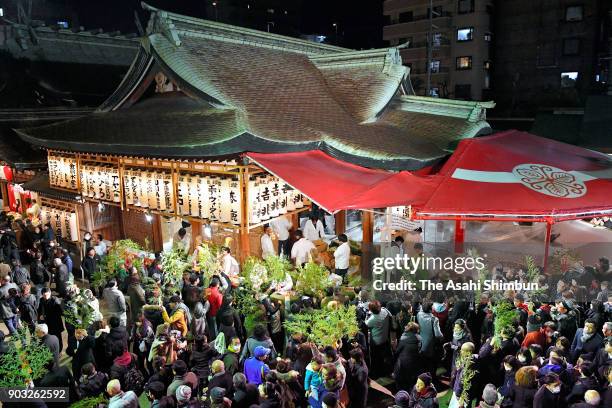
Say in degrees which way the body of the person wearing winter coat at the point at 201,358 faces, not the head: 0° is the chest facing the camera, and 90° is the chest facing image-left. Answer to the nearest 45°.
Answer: approximately 180°

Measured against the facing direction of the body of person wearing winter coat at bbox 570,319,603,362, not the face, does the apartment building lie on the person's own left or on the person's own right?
on the person's own right

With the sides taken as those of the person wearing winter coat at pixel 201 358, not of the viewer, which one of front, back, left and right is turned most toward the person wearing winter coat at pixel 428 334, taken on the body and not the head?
right
